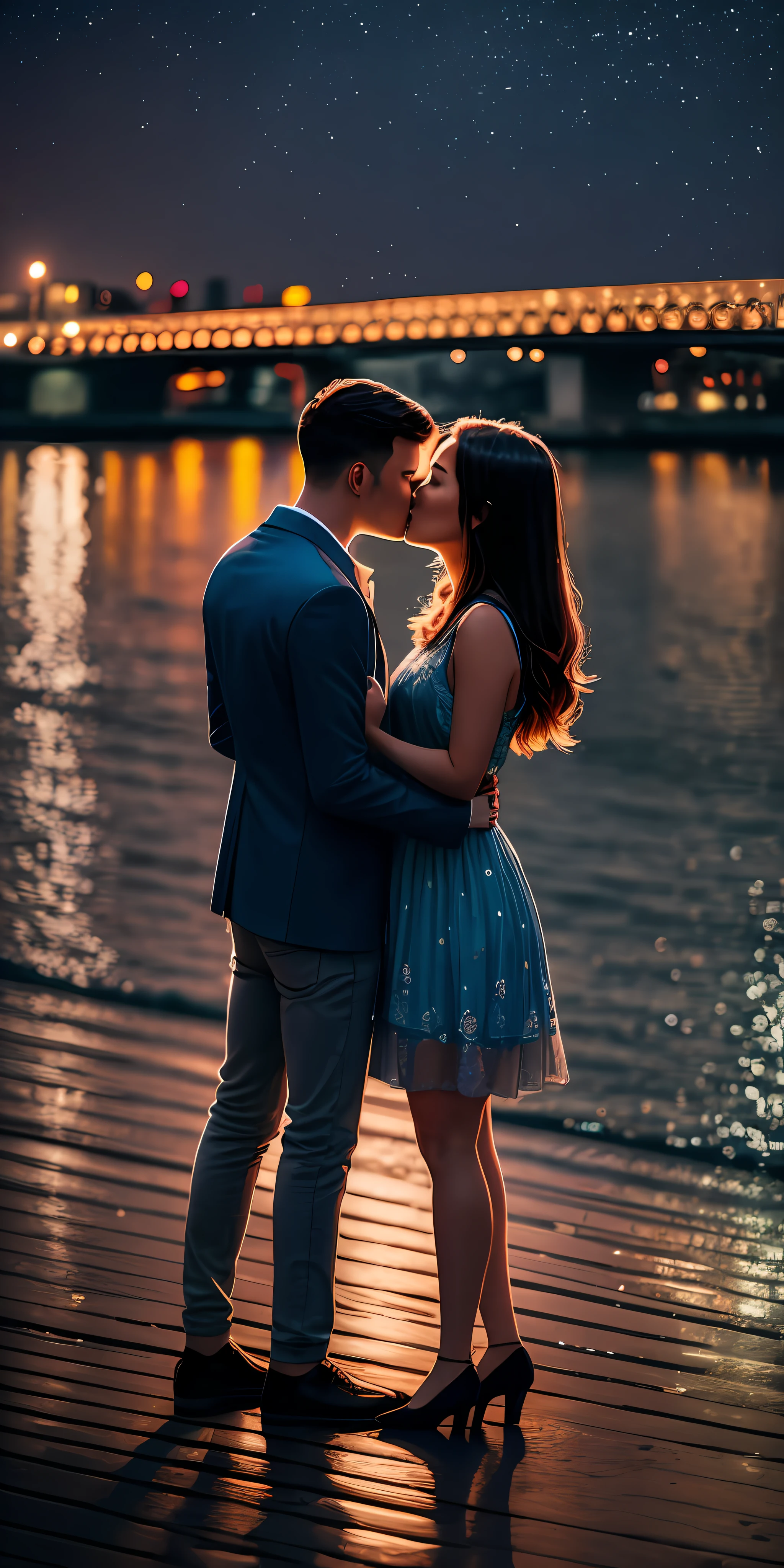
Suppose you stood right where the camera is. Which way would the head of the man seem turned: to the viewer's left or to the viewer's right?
to the viewer's right

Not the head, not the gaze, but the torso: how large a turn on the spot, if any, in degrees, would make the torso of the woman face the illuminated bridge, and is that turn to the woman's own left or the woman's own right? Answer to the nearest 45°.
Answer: approximately 90° to the woman's own right

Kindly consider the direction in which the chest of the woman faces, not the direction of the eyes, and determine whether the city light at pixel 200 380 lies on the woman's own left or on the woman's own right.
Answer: on the woman's own right

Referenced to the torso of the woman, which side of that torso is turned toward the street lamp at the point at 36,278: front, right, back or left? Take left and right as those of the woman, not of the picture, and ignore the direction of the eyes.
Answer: right

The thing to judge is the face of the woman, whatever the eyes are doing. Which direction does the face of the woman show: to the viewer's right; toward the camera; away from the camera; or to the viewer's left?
to the viewer's left

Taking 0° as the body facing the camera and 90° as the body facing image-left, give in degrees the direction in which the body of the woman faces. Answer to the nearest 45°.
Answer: approximately 90°
